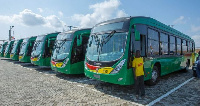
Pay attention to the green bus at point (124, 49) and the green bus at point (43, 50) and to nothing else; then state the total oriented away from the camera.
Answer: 0

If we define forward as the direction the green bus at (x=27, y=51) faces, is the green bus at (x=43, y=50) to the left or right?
on its left

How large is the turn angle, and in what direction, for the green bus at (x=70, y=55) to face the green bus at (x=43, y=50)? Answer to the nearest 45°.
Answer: approximately 90° to its right

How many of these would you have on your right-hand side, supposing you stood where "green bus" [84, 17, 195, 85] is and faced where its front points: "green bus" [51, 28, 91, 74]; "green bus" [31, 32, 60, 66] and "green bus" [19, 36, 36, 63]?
3

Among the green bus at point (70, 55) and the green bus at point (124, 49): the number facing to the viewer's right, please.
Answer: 0

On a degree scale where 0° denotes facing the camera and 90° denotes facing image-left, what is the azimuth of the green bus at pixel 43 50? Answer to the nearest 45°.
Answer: approximately 45°

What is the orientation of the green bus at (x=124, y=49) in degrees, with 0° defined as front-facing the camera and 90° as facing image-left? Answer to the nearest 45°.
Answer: approximately 45°

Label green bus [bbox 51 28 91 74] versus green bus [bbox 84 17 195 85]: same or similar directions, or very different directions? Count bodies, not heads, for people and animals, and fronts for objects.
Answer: same or similar directions

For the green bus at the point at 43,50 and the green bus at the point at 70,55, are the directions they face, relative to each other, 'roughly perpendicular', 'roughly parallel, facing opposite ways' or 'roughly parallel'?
roughly parallel

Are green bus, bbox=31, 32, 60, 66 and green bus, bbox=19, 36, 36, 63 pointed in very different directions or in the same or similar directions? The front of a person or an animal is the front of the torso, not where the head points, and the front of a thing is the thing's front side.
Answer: same or similar directions

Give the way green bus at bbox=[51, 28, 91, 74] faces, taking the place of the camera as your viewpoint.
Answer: facing the viewer and to the left of the viewer

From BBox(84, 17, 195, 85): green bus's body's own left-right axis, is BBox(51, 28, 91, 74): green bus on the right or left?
on its right

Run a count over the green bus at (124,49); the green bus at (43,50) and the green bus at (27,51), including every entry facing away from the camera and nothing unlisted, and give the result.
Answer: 0

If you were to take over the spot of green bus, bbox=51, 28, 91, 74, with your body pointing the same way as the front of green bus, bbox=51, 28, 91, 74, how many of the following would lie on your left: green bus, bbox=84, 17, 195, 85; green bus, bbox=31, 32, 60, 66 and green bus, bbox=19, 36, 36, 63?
1

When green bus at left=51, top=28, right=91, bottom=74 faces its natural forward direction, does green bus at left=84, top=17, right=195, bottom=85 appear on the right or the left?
on its left

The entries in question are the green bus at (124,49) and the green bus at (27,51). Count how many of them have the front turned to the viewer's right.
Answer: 0

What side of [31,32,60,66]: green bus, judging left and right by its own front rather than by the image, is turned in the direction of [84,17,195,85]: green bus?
left
